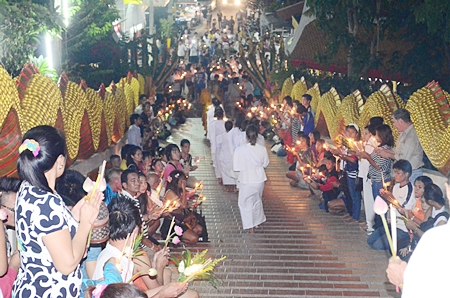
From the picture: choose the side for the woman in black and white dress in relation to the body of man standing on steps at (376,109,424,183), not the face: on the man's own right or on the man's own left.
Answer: on the man's own left

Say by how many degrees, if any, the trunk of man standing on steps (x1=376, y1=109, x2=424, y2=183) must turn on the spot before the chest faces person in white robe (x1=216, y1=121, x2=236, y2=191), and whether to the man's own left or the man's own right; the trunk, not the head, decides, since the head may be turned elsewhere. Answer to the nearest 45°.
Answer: approximately 45° to the man's own right

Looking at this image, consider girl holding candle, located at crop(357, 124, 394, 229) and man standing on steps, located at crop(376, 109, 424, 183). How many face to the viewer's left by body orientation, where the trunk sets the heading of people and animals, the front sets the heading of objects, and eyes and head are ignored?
2

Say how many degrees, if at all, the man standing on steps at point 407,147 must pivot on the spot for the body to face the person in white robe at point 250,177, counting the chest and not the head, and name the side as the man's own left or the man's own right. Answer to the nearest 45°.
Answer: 0° — they already face them

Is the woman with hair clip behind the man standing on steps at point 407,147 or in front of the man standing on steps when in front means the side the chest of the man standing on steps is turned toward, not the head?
in front

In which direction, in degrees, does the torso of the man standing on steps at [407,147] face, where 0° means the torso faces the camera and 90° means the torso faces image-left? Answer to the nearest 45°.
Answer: approximately 90°

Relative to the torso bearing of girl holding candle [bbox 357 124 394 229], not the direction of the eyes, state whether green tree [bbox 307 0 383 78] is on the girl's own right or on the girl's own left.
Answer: on the girl's own right

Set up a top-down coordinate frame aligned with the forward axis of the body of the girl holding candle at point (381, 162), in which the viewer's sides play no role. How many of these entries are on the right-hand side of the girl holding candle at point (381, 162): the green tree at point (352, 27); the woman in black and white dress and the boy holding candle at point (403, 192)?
1

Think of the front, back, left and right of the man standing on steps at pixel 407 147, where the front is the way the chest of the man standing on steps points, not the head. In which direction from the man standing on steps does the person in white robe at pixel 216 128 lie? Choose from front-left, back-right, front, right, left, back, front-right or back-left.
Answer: front-right

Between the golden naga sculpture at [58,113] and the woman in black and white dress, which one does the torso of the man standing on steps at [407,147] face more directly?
the golden naga sculpture

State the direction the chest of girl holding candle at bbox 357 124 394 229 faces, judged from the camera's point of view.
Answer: to the viewer's left

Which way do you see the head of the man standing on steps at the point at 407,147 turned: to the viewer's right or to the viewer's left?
to the viewer's left

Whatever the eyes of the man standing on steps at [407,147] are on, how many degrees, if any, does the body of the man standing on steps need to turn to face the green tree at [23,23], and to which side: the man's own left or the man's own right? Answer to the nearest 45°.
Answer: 0° — they already face it

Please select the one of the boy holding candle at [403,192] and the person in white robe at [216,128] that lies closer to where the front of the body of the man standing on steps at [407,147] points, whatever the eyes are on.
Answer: the person in white robe
